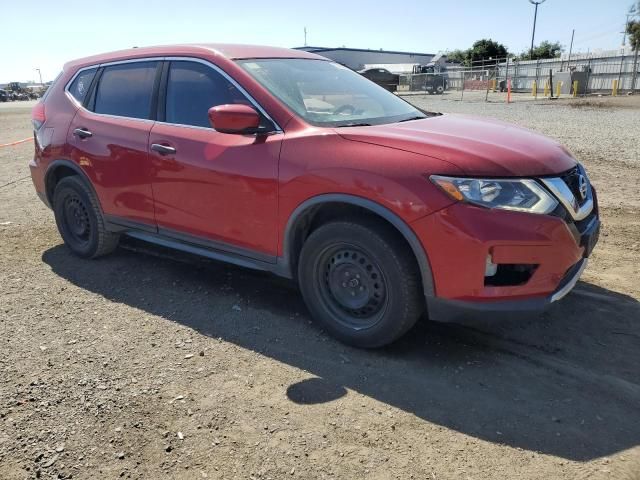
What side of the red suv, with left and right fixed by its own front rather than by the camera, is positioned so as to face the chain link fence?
left

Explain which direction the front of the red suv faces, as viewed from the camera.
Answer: facing the viewer and to the right of the viewer
